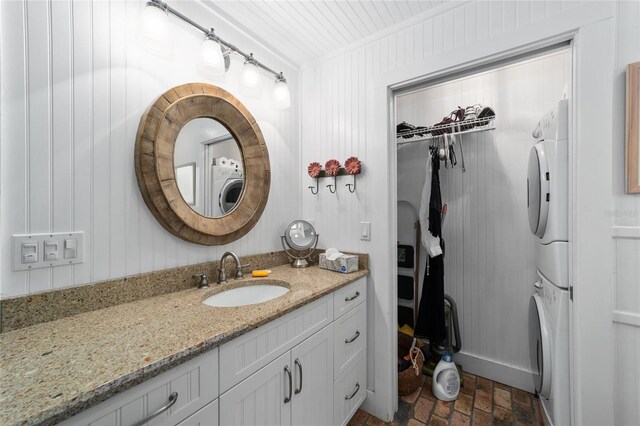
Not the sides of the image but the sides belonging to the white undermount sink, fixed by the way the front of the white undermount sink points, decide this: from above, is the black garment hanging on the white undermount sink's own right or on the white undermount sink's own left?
on the white undermount sink's own left

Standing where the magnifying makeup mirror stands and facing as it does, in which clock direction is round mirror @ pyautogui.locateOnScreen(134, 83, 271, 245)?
The round mirror is roughly at 2 o'clock from the magnifying makeup mirror.

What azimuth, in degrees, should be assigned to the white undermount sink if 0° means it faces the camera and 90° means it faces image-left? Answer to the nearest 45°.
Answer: approximately 315°

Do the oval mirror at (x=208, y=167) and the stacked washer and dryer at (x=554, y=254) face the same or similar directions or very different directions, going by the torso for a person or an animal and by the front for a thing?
very different directions

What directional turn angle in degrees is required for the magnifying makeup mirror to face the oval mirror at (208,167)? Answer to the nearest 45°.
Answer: approximately 45° to its right

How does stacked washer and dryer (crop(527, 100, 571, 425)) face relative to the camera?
to the viewer's left

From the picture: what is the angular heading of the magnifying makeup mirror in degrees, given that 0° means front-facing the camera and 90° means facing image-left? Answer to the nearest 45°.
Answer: approximately 0°

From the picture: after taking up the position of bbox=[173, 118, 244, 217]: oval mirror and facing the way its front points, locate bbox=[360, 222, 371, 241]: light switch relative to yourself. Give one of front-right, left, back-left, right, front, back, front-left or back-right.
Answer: front-left

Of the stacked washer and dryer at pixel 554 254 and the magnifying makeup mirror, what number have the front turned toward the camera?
1

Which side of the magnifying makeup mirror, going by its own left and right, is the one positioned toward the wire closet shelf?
left
